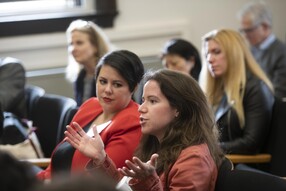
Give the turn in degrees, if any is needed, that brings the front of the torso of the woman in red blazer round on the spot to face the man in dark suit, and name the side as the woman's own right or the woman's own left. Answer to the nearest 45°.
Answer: approximately 180°

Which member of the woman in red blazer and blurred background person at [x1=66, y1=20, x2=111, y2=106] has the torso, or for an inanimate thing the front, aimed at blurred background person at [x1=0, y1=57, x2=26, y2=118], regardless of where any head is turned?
blurred background person at [x1=66, y1=20, x2=111, y2=106]

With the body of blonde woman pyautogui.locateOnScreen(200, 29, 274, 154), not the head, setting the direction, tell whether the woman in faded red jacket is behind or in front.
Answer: in front

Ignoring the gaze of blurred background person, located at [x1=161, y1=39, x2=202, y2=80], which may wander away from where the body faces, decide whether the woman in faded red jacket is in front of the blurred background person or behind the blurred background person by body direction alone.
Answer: in front

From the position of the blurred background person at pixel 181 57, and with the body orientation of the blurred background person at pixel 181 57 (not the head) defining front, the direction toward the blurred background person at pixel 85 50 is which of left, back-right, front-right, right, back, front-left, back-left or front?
front-right

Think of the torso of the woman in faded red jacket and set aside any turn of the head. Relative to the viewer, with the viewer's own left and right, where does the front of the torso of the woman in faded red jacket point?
facing to the left of the viewer

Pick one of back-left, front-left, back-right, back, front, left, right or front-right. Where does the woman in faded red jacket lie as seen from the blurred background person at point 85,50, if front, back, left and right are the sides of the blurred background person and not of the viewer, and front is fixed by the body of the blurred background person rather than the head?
front-left

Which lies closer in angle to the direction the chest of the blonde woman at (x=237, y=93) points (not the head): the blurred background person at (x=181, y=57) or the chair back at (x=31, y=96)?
the chair back
